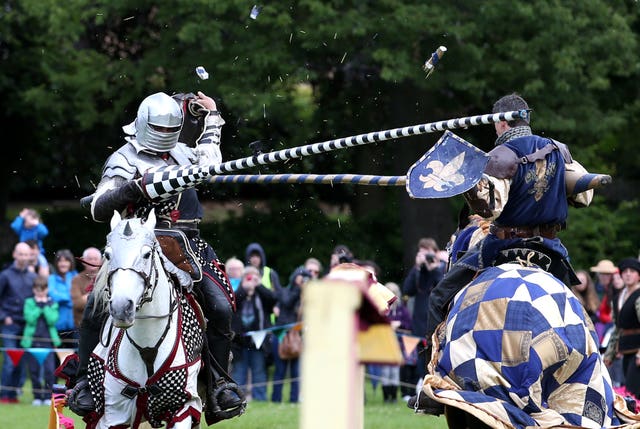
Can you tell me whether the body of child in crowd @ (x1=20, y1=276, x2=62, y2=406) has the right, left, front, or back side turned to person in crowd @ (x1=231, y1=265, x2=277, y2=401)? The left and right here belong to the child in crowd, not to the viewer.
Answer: left

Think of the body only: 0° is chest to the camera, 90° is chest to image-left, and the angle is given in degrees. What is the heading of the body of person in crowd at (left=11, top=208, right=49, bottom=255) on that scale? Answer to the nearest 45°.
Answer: approximately 0°

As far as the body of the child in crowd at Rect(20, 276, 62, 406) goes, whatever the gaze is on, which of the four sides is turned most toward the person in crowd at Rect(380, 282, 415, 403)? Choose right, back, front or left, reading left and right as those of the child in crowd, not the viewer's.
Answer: left

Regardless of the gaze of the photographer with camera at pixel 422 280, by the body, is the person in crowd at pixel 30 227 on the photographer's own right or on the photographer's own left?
on the photographer's own right

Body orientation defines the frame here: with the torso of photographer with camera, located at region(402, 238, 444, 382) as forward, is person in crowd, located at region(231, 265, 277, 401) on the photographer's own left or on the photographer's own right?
on the photographer's own right

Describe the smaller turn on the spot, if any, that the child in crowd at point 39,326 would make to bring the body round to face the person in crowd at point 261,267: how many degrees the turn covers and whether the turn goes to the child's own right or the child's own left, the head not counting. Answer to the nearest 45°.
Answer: approximately 90° to the child's own left

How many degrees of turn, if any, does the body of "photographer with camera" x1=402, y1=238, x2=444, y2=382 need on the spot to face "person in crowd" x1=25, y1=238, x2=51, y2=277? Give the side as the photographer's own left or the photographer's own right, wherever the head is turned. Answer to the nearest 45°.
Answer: approximately 90° to the photographer's own right

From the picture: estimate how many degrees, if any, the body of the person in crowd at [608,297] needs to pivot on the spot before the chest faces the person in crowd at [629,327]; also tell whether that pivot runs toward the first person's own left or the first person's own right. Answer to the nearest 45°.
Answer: approximately 45° to the first person's own left
